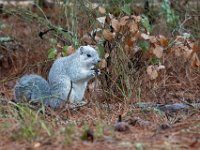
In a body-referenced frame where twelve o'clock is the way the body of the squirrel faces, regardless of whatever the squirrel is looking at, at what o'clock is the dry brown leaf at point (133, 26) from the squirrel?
The dry brown leaf is roughly at 12 o'clock from the squirrel.

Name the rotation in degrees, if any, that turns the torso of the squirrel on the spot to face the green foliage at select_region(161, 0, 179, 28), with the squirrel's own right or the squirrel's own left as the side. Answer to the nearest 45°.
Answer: approximately 45° to the squirrel's own left

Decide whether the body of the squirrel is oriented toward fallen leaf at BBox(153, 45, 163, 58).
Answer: yes

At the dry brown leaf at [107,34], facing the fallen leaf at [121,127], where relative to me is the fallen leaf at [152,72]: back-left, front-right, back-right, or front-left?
front-left

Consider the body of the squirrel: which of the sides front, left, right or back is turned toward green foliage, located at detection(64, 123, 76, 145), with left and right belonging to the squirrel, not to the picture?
right

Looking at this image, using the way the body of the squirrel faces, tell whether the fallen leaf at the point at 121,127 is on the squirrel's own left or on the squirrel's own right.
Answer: on the squirrel's own right

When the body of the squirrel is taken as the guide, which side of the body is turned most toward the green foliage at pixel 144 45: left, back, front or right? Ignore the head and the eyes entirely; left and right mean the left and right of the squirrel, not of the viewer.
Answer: front

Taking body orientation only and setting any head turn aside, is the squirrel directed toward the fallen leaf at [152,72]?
yes

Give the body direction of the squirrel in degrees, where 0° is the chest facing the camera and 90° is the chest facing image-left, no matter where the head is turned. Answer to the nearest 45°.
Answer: approximately 270°

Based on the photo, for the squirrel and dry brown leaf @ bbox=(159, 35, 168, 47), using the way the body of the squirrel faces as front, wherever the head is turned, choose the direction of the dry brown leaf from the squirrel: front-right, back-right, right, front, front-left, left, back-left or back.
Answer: front

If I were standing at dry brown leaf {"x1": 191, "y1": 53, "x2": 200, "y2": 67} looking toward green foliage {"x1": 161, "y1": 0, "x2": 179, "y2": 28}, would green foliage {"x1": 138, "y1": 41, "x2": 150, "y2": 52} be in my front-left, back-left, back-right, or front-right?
front-left

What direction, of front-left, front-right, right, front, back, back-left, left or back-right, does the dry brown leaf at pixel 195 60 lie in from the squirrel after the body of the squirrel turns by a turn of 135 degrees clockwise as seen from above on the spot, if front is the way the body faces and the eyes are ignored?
back-left

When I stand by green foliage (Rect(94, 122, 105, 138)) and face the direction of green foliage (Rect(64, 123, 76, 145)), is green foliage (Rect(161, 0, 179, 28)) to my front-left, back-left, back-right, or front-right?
back-right
